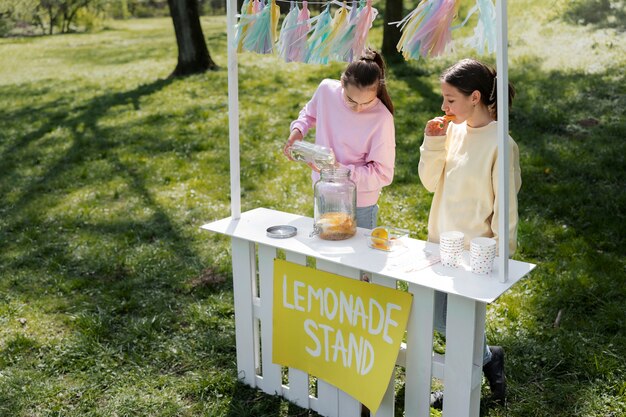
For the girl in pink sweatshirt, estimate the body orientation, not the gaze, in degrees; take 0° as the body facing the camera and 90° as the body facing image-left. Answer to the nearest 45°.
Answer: approximately 45°

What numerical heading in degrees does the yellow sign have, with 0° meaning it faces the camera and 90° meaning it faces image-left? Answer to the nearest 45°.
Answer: approximately 45°
